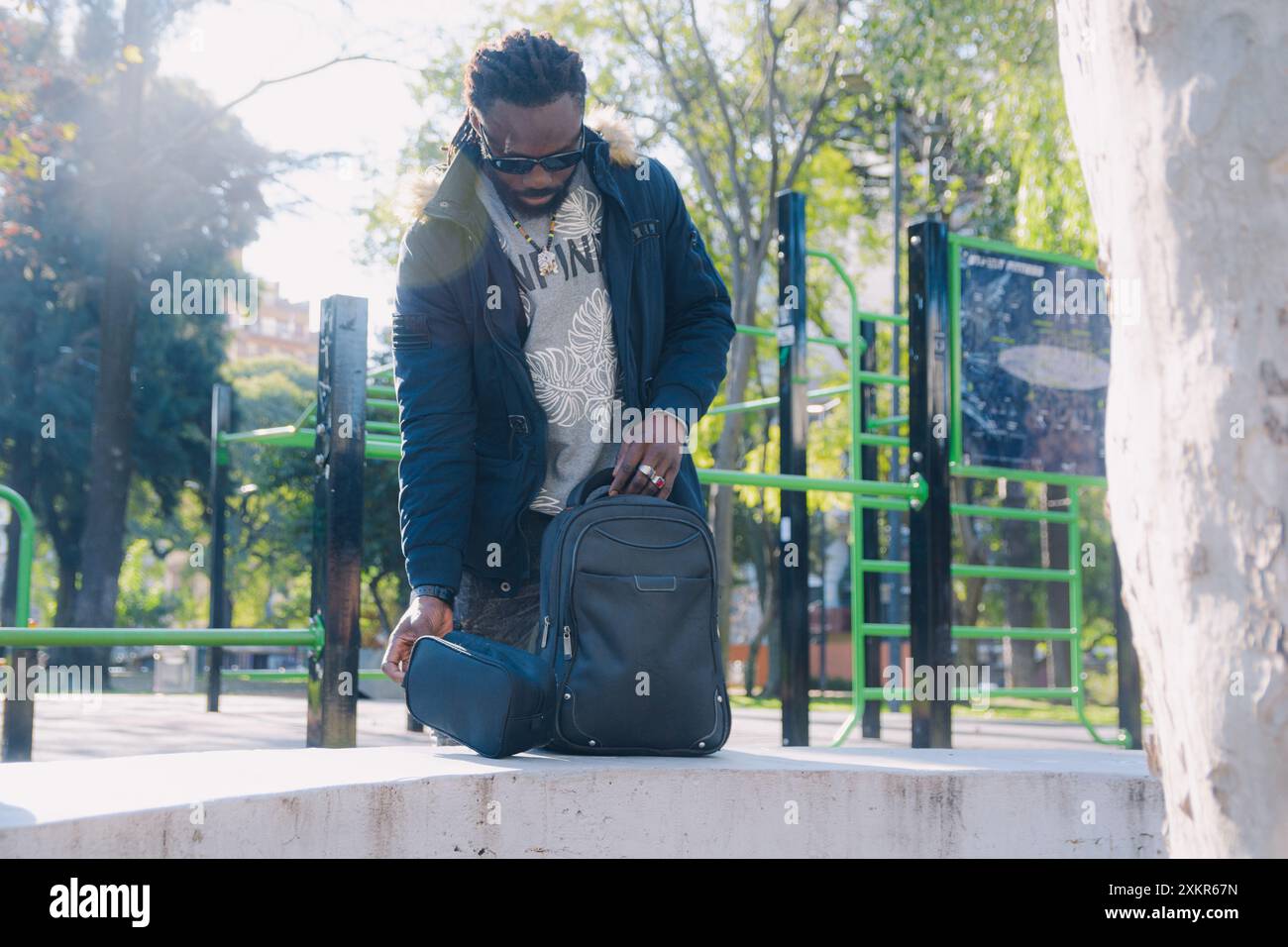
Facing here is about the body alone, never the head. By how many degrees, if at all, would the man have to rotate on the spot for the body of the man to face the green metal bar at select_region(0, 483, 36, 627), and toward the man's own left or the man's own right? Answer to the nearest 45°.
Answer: approximately 135° to the man's own right

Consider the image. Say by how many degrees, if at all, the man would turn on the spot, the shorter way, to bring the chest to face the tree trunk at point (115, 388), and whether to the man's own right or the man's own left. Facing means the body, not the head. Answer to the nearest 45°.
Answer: approximately 180°

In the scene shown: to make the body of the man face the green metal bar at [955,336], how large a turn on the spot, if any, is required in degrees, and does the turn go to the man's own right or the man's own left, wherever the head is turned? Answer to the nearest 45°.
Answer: approximately 135° to the man's own left

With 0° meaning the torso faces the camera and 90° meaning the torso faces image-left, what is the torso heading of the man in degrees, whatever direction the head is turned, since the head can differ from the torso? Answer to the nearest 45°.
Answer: approximately 0°

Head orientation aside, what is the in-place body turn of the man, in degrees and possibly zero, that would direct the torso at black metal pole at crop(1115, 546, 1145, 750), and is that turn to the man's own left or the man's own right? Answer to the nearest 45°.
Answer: approximately 135° to the man's own left

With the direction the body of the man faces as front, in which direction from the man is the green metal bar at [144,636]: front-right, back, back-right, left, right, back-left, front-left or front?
back-right
